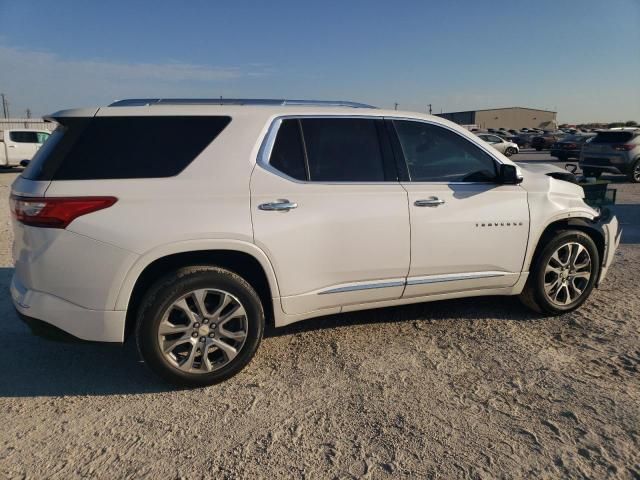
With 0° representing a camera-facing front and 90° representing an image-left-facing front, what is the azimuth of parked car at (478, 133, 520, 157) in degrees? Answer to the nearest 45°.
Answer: approximately 315°

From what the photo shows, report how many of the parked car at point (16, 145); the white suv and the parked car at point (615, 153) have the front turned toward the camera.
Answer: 0

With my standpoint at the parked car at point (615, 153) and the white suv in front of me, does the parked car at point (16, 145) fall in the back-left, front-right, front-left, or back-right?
front-right

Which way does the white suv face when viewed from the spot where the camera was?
facing away from the viewer and to the right of the viewer

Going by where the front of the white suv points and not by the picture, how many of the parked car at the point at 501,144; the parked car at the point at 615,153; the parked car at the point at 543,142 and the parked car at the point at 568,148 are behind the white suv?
0

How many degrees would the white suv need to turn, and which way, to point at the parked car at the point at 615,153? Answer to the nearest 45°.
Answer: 0° — it already faces it

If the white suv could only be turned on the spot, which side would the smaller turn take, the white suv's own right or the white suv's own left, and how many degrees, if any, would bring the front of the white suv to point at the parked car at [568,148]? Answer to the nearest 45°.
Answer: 0° — it already faces it

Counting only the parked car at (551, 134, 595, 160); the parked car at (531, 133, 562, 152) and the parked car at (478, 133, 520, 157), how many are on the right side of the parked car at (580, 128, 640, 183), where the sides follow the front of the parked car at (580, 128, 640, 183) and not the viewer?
0

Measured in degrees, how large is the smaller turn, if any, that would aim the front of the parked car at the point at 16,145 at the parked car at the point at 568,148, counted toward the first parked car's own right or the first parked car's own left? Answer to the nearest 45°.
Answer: approximately 45° to the first parked car's own right

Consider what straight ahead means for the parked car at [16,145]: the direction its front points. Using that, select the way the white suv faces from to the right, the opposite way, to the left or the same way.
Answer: the same way

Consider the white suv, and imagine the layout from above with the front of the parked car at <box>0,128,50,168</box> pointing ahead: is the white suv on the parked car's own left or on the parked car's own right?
on the parked car's own right

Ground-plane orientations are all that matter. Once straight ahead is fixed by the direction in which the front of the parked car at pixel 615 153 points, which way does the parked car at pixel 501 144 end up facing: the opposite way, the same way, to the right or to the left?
to the right

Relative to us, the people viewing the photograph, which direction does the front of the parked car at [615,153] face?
facing away from the viewer and to the right of the viewer

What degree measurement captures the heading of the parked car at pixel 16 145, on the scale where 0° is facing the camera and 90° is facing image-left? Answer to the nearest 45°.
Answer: approximately 270°

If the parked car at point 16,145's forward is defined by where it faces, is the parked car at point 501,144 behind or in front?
in front

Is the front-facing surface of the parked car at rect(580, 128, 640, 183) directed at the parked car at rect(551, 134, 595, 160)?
no

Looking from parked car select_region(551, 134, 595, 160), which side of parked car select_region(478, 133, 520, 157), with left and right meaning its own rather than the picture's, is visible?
front
